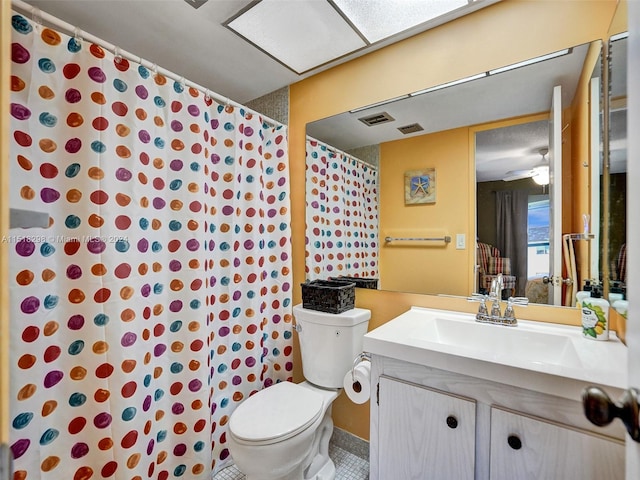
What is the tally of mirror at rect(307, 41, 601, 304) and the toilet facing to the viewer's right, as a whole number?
0

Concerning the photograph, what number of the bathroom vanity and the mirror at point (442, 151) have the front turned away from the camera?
0

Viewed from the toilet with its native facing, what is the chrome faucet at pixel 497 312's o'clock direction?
The chrome faucet is roughly at 8 o'clock from the toilet.

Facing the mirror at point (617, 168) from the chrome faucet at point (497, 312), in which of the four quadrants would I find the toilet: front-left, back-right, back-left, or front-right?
back-right

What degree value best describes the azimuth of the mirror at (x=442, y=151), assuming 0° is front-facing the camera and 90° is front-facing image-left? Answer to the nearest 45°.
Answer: approximately 45°

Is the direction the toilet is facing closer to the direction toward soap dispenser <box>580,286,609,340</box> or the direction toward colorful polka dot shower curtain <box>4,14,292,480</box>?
the colorful polka dot shower curtain
